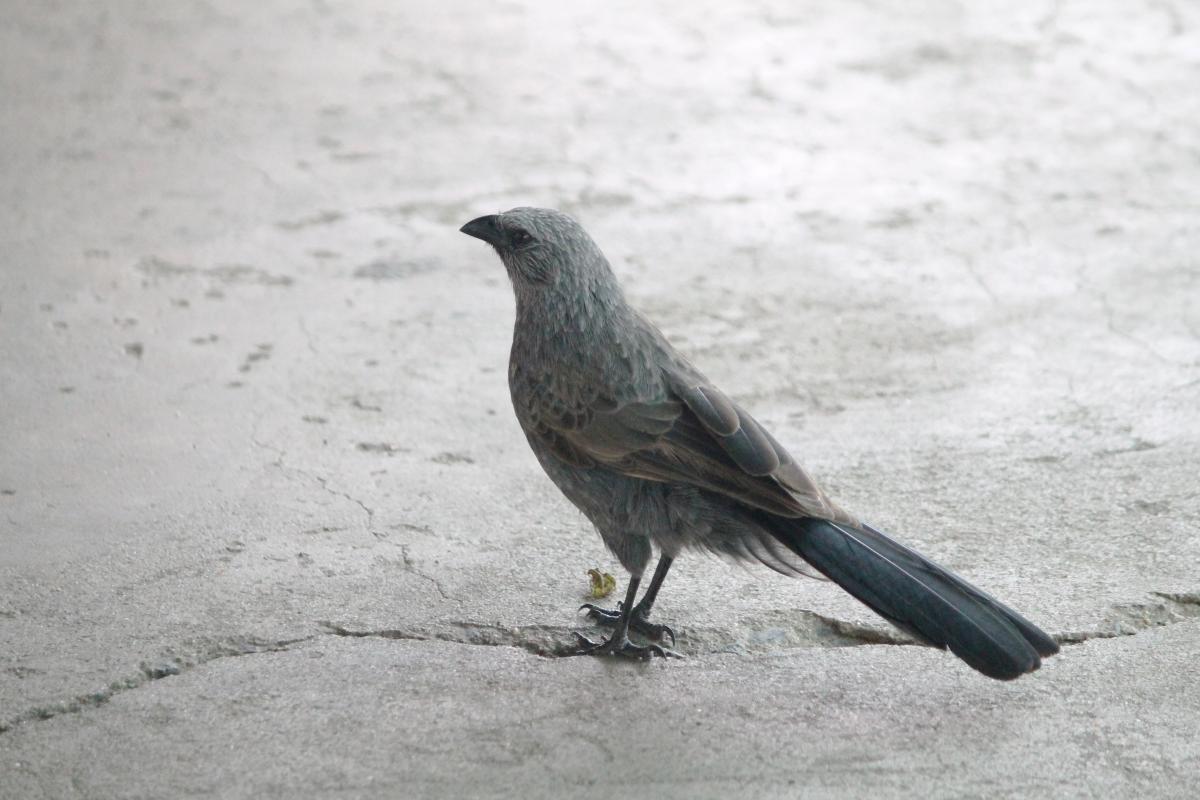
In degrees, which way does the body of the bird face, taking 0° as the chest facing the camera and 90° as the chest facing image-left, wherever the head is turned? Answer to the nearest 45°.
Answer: approximately 90°
